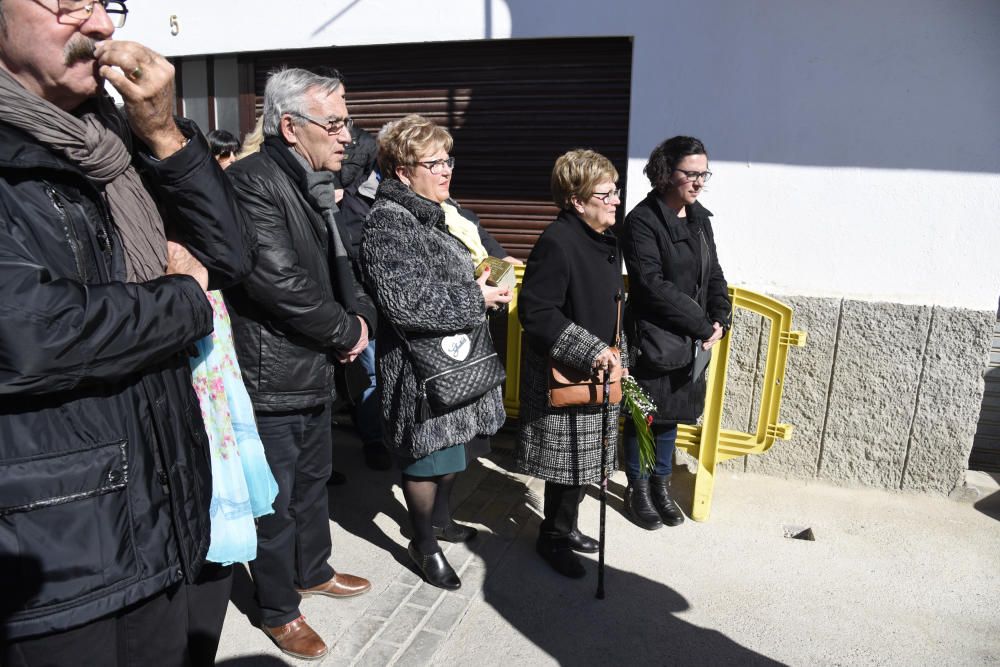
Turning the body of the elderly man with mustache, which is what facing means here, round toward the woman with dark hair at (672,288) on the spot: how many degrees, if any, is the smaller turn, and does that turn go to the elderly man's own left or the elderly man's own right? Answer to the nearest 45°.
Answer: approximately 90° to the elderly man's own left

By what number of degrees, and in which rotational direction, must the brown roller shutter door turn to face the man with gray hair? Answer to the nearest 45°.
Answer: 0° — it already faces them

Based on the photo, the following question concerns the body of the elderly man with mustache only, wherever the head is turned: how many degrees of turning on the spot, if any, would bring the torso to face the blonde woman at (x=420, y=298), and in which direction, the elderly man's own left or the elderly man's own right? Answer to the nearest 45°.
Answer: approximately 90° to the elderly man's own left

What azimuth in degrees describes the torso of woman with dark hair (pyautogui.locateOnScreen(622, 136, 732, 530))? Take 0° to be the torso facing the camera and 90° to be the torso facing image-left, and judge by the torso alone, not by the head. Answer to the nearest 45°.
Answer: approximately 315°

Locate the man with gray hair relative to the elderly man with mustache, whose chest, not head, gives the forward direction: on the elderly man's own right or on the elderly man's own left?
on the elderly man's own left

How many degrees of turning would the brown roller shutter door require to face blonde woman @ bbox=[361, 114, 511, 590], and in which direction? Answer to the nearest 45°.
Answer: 0° — it already faces them

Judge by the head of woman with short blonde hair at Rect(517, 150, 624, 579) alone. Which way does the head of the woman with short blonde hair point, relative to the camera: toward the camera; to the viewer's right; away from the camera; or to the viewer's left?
to the viewer's right

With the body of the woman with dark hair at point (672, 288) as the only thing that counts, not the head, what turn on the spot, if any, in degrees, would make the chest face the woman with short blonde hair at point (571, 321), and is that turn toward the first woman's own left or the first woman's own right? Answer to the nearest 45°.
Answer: approximately 90° to the first woman's own right

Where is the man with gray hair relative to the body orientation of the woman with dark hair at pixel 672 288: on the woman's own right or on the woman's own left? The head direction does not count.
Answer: on the woman's own right

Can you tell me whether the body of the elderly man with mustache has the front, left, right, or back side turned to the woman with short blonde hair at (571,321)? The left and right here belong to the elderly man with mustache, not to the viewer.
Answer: left
